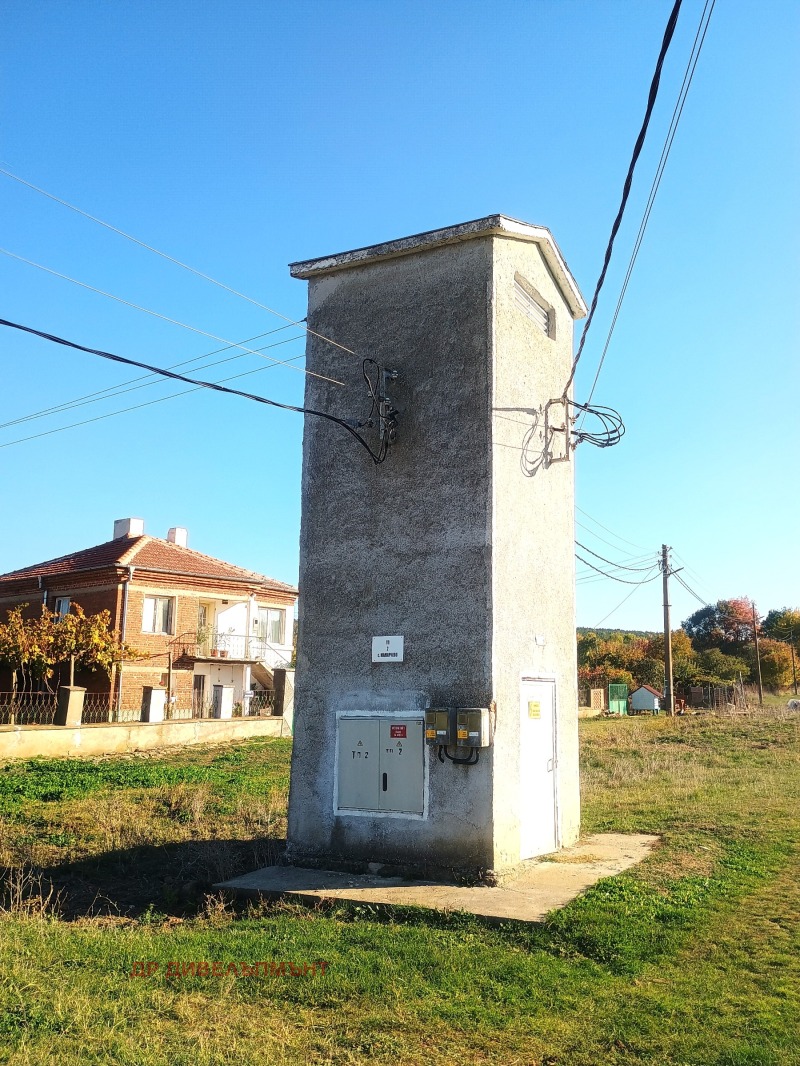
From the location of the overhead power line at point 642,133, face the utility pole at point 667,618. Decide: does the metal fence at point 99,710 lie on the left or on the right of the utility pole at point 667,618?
left

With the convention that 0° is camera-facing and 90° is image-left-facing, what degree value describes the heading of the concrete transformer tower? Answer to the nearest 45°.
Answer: approximately 315°

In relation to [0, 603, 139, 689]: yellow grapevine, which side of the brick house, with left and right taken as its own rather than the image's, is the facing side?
right

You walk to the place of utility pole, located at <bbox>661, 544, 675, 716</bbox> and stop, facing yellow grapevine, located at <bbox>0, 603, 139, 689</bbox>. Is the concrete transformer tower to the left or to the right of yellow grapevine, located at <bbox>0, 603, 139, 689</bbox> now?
left
